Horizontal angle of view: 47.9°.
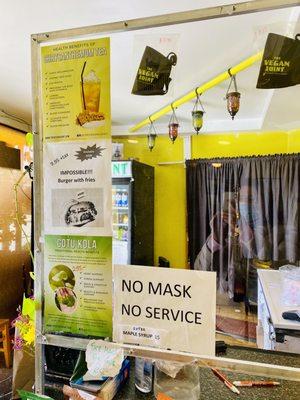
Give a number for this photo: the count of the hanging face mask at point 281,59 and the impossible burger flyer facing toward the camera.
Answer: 2

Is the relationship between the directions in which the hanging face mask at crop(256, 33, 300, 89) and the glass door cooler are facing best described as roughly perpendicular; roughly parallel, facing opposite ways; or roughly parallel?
roughly parallel

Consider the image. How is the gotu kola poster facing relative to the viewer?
toward the camera

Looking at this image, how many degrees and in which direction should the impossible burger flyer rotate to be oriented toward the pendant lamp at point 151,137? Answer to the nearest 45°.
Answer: approximately 180°

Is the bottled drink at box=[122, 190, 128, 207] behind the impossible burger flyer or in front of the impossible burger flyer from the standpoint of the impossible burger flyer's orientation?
behind

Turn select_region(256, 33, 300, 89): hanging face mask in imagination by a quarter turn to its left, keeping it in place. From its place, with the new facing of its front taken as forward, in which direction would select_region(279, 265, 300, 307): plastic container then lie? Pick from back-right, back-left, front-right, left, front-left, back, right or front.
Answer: left

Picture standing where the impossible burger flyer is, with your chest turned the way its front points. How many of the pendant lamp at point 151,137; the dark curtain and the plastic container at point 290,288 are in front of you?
0

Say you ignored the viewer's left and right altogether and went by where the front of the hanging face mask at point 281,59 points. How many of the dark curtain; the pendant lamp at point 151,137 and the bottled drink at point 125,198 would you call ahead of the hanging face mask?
0

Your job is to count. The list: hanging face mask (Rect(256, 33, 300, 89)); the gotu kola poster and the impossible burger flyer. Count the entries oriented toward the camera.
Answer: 3

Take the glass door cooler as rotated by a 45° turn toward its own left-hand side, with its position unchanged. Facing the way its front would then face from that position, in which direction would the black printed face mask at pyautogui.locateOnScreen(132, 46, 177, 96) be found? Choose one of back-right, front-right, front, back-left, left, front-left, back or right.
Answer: front

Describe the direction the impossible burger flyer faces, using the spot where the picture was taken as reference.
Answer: facing the viewer

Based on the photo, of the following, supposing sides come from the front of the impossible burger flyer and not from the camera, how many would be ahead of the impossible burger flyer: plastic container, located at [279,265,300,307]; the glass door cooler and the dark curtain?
0
